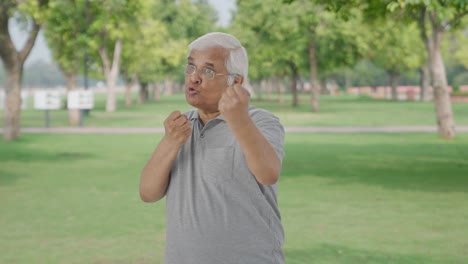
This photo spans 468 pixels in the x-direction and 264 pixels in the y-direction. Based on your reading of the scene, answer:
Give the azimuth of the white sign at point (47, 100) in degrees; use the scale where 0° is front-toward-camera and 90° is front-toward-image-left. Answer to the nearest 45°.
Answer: approximately 0°

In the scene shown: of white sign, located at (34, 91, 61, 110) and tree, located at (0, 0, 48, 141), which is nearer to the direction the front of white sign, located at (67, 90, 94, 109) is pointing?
the tree

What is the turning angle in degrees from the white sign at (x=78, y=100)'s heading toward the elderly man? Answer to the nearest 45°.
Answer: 0° — it already faces them

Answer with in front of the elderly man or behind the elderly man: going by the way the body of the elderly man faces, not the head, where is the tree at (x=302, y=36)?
behind

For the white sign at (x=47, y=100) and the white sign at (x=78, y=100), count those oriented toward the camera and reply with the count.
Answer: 2

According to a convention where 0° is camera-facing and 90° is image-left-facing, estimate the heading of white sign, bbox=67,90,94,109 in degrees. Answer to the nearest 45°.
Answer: approximately 0°

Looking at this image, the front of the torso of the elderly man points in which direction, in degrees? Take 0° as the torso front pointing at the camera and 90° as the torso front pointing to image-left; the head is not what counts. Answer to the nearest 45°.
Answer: approximately 45°
